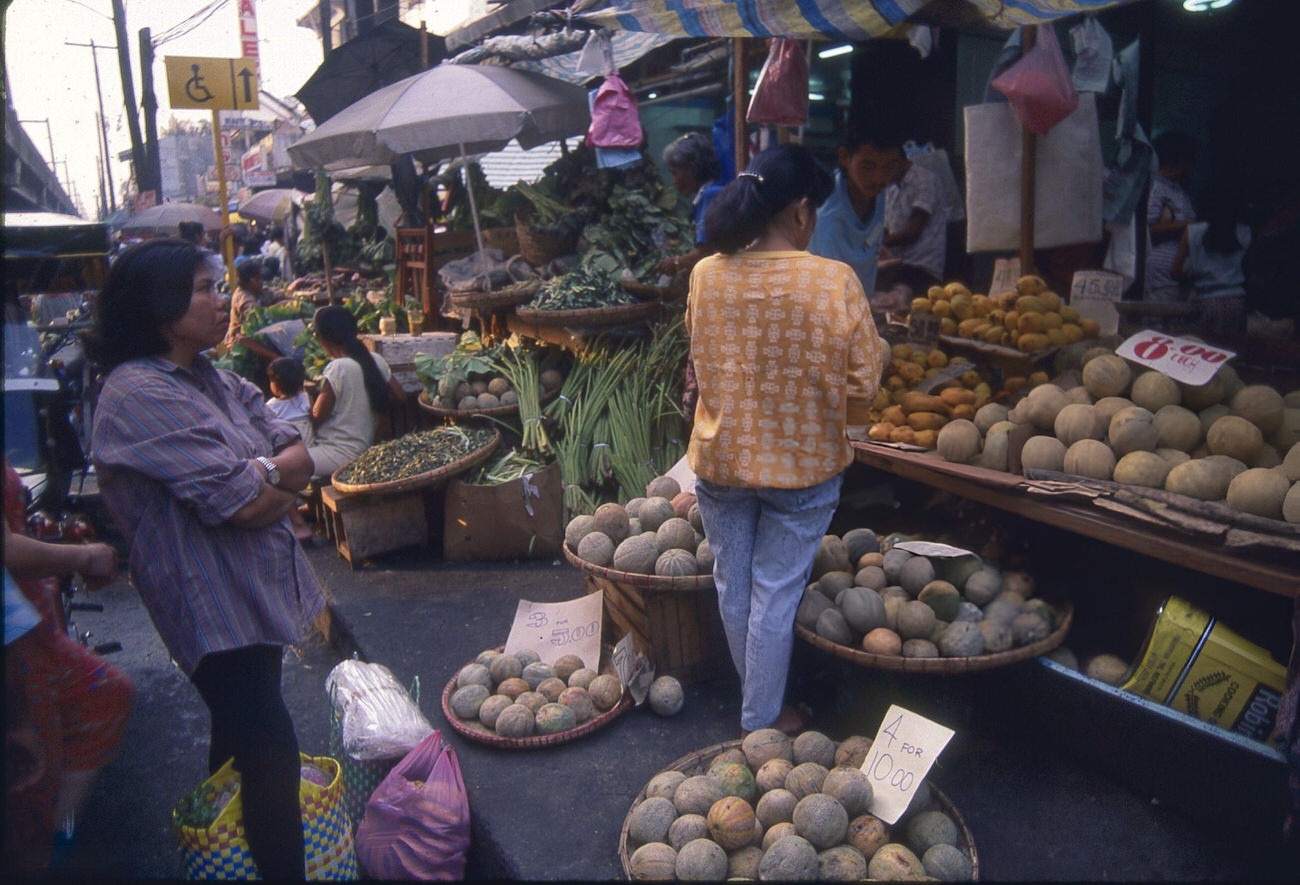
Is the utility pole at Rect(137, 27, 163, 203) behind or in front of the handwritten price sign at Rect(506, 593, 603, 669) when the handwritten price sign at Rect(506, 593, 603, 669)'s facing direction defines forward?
behind

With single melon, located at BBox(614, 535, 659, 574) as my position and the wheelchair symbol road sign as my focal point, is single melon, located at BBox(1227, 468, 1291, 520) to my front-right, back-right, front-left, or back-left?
back-right

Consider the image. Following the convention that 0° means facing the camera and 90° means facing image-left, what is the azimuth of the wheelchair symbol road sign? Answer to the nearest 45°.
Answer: approximately 0°

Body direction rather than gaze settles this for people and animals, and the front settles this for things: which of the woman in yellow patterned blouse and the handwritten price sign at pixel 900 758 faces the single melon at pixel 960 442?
the woman in yellow patterned blouse

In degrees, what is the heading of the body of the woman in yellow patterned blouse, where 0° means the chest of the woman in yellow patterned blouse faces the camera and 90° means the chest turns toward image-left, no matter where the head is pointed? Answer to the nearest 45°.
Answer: approximately 225°

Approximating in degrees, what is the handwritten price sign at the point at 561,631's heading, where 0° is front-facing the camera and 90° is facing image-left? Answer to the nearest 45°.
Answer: approximately 0°

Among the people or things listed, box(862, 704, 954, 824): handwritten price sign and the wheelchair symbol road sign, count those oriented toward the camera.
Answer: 2

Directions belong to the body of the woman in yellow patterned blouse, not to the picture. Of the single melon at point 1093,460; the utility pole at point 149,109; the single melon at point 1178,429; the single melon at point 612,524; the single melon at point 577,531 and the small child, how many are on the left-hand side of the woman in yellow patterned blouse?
4

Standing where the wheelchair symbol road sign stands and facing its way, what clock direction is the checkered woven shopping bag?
The checkered woven shopping bag is roughly at 12 o'clock from the wheelchair symbol road sign.
